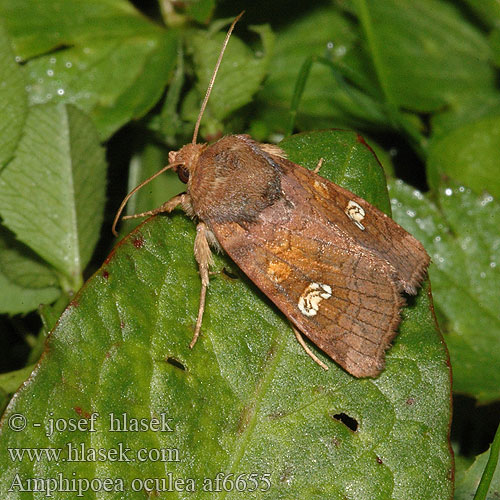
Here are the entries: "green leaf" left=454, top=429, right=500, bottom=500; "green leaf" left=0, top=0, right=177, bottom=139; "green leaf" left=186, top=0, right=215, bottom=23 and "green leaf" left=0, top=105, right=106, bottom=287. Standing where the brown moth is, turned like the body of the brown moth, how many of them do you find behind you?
1

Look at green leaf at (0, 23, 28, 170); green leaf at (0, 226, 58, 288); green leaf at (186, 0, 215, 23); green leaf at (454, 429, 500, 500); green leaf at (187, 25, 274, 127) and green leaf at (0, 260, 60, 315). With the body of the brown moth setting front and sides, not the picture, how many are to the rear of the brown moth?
1

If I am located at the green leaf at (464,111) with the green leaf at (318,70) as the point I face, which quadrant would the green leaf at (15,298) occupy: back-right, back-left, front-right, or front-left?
front-left

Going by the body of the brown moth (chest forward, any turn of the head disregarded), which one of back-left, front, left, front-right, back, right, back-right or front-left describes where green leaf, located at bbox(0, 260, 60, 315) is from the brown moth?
front-left

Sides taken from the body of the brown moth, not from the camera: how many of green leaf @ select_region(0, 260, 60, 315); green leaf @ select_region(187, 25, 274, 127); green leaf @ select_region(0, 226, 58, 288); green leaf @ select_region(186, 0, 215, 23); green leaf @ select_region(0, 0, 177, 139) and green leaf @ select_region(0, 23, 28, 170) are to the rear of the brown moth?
0

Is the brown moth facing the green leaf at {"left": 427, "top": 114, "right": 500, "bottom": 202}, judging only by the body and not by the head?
no

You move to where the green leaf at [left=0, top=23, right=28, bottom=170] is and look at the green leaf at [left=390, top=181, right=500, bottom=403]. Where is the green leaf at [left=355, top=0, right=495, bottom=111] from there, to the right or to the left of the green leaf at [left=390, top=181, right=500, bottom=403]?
left

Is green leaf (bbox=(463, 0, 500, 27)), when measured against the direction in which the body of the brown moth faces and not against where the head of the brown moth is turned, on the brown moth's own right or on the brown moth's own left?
on the brown moth's own right

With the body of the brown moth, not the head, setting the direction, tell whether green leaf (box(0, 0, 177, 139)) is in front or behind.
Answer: in front

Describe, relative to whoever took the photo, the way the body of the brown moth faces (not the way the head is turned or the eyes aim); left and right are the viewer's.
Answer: facing away from the viewer and to the left of the viewer

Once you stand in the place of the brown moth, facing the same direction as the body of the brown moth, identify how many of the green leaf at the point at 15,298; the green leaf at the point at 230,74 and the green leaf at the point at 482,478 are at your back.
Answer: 1

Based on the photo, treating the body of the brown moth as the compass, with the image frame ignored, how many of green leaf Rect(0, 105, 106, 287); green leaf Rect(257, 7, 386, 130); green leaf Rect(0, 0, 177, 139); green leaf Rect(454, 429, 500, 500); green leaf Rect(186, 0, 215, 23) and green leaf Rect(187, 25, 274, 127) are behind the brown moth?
1

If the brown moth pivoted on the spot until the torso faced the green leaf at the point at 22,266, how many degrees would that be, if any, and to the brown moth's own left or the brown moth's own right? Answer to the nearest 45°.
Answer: approximately 45° to the brown moth's own left

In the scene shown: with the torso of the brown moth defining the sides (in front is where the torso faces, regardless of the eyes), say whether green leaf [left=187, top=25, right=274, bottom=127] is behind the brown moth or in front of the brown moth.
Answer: in front

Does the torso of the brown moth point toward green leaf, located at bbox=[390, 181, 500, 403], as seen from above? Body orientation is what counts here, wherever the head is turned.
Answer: no

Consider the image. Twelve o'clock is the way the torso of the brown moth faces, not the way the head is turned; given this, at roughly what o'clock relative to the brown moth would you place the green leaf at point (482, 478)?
The green leaf is roughly at 6 o'clock from the brown moth.

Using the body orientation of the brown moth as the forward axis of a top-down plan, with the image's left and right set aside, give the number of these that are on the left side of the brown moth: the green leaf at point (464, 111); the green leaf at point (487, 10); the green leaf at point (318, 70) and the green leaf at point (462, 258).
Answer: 0
